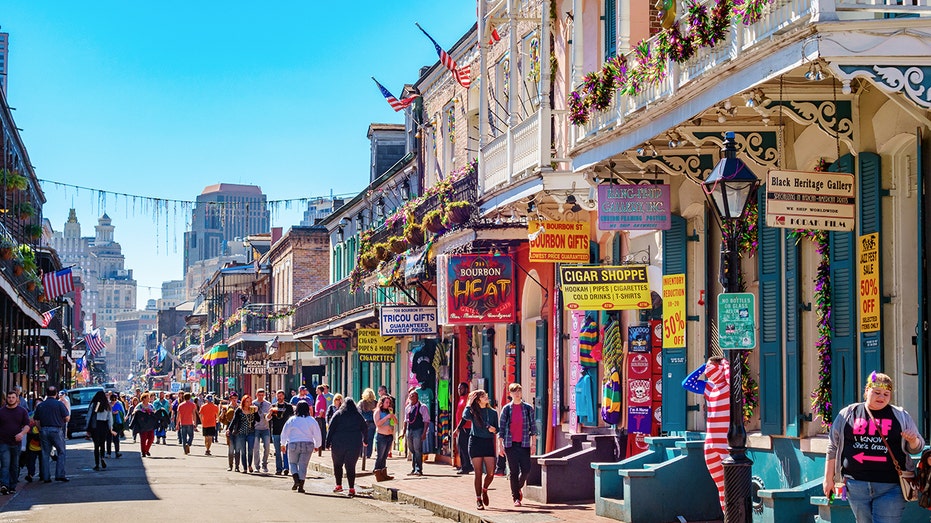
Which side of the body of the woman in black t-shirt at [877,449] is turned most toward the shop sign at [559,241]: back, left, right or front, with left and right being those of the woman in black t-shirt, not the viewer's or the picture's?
back

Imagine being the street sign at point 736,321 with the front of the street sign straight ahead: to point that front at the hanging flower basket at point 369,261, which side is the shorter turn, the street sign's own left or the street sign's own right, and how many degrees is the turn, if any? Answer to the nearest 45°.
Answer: approximately 180°

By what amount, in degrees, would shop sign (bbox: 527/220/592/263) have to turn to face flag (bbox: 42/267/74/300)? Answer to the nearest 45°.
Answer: approximately 135° to its right

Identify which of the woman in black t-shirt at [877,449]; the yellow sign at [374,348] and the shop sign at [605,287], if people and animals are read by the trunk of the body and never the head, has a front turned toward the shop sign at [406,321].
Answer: the yellow sign

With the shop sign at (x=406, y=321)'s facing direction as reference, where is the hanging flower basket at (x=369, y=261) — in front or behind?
behind

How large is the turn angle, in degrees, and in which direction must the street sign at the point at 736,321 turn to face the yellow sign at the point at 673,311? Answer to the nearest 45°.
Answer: approximately 180°

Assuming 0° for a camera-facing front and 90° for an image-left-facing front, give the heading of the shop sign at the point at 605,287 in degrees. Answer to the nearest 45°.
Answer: approximately 0°

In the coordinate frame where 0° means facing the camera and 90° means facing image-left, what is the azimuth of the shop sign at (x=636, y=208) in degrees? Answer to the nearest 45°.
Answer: approximately 0°

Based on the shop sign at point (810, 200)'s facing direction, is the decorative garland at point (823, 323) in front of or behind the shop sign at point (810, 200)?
behind
